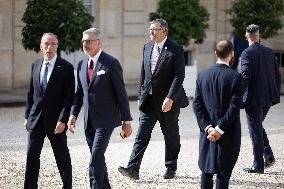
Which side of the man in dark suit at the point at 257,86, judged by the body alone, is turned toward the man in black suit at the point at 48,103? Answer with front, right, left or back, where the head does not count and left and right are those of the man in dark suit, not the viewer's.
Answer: left

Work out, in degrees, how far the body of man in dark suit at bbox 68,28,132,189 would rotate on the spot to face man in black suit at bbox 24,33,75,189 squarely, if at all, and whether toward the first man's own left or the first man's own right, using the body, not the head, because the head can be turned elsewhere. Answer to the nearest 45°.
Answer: approximately 45° to the first man's own right

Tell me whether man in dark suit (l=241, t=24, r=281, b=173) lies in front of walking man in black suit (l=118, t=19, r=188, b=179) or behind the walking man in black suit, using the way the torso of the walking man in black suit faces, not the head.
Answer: behind

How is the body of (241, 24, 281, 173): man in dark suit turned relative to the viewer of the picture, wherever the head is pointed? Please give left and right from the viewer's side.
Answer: facing away from the viewer and to the left of the viewer

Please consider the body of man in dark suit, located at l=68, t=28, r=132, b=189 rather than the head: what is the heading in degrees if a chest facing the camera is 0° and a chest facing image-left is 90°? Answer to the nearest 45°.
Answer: approximately 45°

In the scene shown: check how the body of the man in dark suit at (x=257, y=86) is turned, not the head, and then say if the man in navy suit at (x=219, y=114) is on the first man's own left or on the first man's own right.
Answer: on the first man's own left
